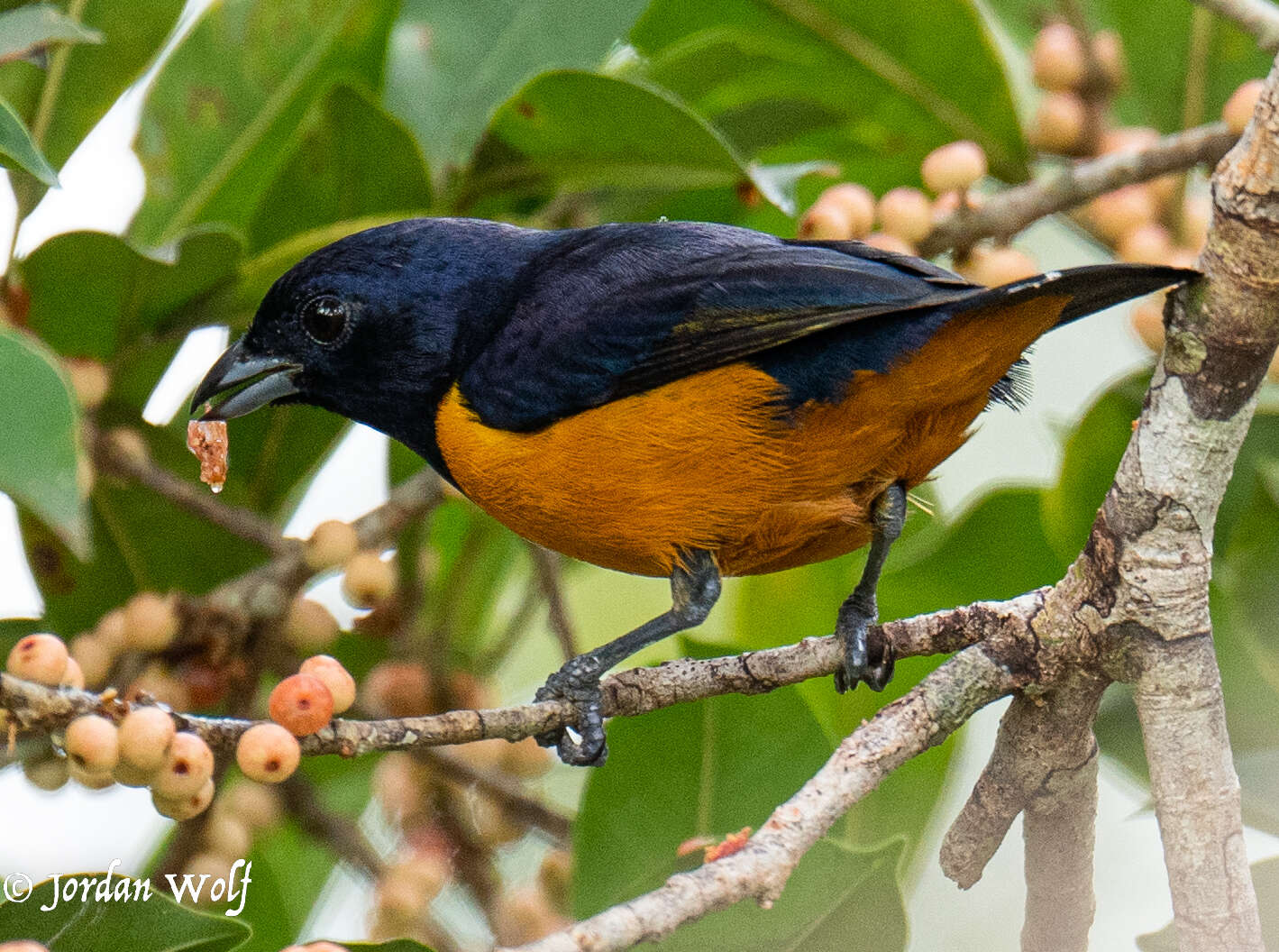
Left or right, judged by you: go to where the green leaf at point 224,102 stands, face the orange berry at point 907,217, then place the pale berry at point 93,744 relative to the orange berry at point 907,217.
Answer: right

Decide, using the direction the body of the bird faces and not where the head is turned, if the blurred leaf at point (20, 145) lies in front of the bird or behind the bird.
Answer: in front

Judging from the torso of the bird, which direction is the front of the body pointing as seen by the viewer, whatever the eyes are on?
to the viewer's left
